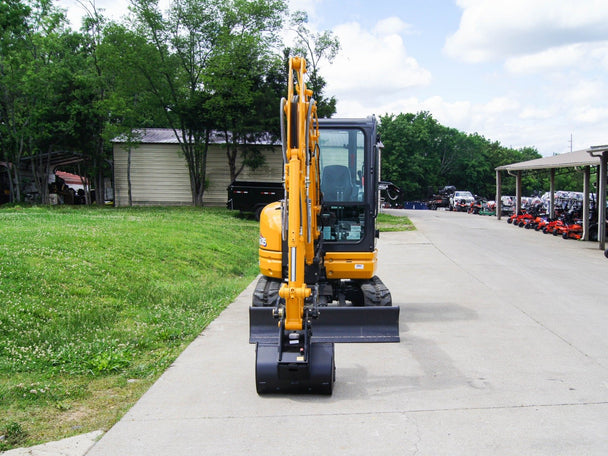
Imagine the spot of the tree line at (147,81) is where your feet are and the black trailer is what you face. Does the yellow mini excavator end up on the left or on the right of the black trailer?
right

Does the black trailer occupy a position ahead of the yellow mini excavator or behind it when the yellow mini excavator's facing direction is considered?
behind

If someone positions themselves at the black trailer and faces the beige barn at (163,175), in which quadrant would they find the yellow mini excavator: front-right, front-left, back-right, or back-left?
back-left

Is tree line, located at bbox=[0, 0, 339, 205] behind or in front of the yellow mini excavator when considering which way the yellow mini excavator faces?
behind

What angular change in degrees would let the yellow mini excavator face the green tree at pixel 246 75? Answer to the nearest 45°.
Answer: approximately 180°

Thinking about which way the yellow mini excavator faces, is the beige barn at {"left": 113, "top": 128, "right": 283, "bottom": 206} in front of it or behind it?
behind

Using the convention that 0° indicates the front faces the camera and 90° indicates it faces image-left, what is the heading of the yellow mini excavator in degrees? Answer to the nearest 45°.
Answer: approximately 0°
